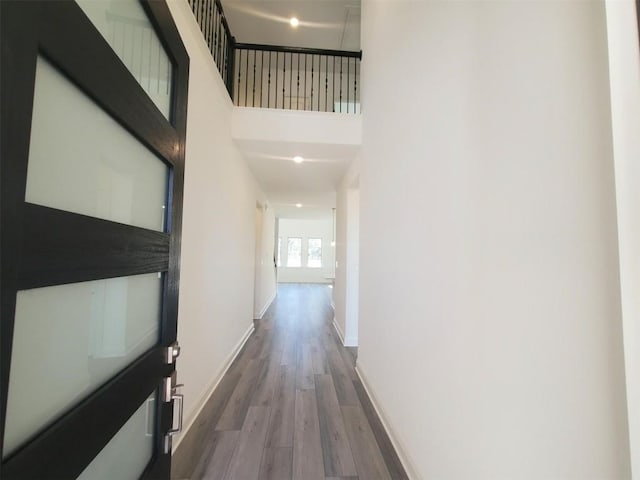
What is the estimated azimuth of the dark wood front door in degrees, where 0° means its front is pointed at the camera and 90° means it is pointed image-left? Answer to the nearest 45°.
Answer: approximately 315°
